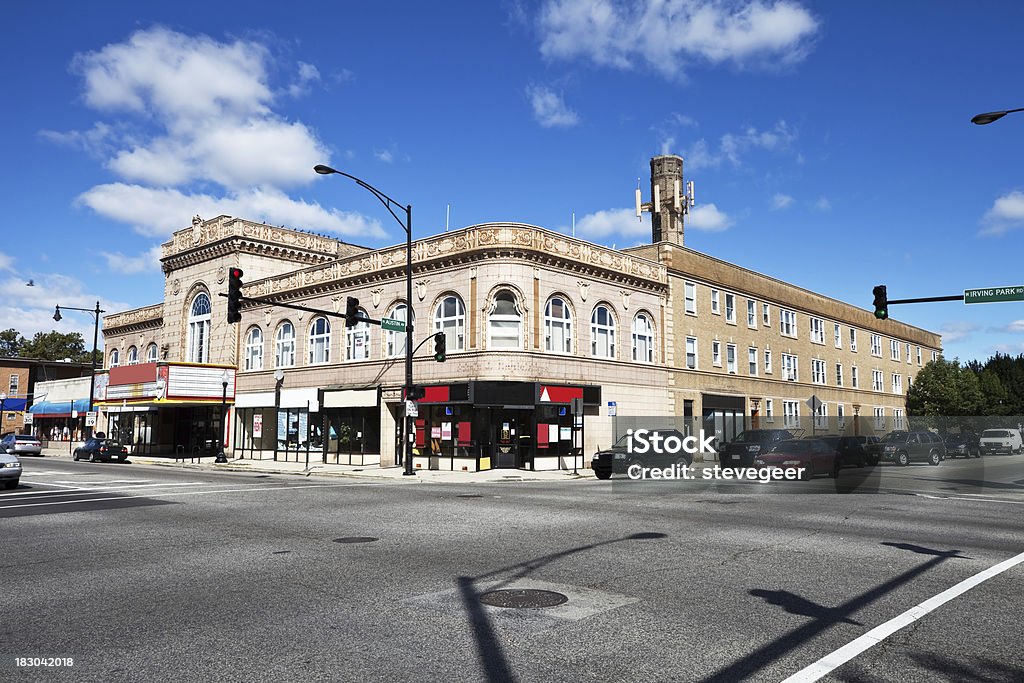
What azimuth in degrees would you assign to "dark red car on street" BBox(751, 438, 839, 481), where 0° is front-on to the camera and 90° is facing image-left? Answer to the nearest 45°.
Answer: approximately 45°

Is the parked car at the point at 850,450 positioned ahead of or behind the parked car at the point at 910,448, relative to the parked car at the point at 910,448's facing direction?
ahead

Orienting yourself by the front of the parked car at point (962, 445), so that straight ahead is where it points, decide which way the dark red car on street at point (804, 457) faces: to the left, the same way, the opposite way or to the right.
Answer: the same way

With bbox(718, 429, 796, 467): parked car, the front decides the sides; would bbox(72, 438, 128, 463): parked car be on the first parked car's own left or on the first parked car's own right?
on the first parked car's own right

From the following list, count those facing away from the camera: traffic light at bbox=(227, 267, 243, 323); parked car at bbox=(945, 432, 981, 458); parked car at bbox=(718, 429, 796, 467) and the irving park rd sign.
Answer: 0

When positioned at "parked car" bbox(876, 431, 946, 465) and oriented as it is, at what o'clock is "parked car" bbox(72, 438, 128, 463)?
"parked car" bbox(72, 438, 128, 463) is roughly at 1 o'clock from "parked car" bbox(876, 431, 946, 465).

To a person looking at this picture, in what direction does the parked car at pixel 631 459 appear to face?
facing the viewer and to the left of the viewer

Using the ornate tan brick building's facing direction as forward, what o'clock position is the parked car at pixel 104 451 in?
The parked car is roughly at 2 o'clock from the ornate tan brick building.

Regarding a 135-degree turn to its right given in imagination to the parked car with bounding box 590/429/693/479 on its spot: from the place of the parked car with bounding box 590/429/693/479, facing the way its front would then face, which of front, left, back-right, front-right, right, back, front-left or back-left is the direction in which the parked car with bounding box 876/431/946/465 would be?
front-right

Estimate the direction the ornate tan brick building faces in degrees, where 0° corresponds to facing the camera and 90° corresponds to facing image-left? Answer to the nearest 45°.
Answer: approximately 45°

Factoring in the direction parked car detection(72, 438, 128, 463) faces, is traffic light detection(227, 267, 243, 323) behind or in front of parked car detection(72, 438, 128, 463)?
behind

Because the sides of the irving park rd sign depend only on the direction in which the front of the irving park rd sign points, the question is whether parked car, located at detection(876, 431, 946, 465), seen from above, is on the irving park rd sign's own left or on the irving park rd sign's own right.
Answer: on the irving park rd sign's own right

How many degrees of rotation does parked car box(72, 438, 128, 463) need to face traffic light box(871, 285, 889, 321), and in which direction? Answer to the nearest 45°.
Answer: approximately 180°

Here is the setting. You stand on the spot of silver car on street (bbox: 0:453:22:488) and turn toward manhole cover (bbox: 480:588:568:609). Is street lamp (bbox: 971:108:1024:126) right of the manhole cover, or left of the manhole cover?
left

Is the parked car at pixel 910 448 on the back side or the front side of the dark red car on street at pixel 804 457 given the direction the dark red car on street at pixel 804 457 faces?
on the back side

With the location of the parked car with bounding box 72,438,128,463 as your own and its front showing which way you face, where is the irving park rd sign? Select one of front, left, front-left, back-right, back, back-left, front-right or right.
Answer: back

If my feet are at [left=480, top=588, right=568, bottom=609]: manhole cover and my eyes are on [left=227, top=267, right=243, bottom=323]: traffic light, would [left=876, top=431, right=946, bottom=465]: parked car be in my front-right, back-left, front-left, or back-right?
front-right

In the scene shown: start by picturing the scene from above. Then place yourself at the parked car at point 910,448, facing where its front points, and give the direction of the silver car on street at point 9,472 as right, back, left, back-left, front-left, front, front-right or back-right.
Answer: front
